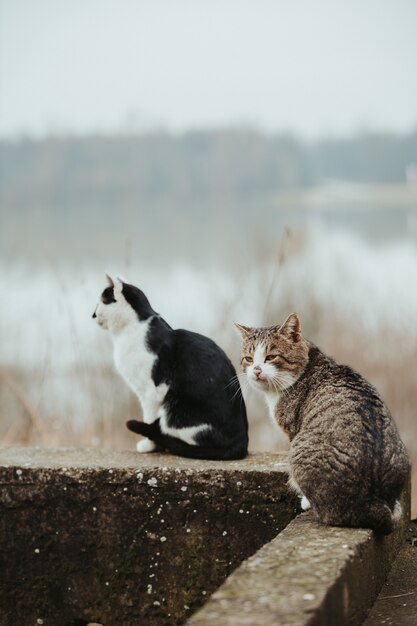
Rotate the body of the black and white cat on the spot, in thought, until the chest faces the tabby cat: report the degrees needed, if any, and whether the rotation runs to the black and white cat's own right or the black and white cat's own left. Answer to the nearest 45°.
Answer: approximately 135° to the black and white cat's own left

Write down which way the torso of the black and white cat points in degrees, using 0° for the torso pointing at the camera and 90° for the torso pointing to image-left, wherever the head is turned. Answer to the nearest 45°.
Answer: approximately 90°
